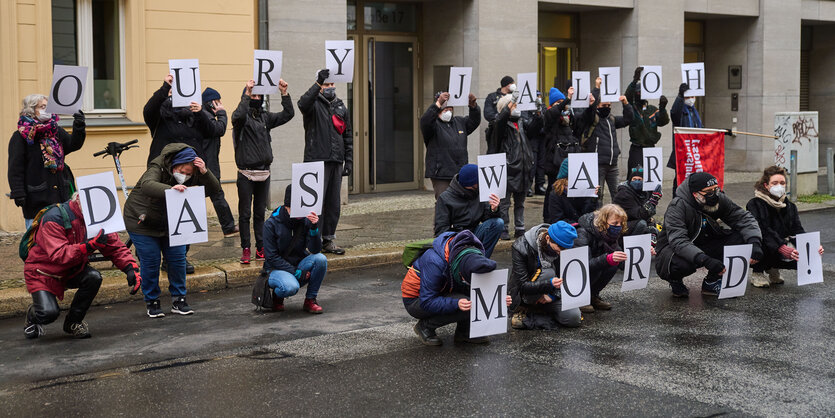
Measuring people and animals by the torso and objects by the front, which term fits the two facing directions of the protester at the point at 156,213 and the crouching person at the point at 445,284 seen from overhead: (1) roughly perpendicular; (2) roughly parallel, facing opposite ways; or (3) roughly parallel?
roughly parallel

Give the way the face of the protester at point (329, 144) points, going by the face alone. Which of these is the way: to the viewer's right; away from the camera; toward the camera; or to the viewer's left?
toward the camera

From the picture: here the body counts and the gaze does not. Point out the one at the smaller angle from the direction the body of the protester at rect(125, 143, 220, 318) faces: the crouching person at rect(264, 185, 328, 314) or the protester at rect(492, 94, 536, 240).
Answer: the crouching person

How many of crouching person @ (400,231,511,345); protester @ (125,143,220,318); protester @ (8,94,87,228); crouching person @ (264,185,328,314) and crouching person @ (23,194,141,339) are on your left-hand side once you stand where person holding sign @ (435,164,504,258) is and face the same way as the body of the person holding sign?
0

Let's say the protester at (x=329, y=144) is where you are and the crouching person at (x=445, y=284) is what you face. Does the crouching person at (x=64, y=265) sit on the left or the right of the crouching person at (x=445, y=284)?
right

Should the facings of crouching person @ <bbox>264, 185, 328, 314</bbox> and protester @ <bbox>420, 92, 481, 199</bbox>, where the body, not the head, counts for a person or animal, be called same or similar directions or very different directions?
same or similar directions

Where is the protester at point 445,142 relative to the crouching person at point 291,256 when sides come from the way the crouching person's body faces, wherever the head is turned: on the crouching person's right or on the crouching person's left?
on the crouching person's left

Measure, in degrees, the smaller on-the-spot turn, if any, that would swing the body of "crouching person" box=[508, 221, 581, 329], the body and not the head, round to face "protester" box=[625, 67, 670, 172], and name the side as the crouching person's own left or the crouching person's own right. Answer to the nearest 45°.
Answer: approximately 135° to the crouching person's own left

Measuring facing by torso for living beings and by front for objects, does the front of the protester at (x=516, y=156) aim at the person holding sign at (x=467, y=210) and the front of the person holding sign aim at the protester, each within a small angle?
no

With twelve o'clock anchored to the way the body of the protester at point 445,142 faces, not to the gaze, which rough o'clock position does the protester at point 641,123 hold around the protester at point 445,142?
the protester at point 641,123 is roughly at 9 o'clock from the protester at point 445,142.

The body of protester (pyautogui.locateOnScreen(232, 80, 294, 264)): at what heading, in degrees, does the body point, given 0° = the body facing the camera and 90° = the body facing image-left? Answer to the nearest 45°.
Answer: approximately 0°

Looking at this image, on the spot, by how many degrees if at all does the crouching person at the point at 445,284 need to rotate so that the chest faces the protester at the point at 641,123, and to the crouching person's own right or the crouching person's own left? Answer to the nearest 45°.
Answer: approximately 135° to the crouching person's own left

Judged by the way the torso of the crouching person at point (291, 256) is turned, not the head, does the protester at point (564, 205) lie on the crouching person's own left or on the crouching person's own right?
on the crouching person's own left

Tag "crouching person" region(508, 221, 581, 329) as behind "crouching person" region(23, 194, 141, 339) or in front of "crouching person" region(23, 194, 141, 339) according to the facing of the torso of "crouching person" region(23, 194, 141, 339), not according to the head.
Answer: in front

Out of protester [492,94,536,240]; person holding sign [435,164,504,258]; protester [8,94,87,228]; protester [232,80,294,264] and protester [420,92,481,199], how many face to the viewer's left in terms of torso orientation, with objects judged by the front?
0

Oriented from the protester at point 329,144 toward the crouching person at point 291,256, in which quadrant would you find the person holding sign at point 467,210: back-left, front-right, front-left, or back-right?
front-left

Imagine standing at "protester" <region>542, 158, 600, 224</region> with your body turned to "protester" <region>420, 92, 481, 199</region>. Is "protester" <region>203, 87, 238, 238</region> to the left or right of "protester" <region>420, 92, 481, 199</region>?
left

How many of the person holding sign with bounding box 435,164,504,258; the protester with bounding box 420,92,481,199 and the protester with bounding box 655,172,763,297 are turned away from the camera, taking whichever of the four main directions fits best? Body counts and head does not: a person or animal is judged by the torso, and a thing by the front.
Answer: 0

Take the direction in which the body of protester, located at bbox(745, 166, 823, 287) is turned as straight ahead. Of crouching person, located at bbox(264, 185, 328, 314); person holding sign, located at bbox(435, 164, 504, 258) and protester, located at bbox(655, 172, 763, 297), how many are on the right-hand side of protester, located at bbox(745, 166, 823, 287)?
3

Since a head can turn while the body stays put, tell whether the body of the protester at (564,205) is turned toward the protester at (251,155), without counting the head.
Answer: no

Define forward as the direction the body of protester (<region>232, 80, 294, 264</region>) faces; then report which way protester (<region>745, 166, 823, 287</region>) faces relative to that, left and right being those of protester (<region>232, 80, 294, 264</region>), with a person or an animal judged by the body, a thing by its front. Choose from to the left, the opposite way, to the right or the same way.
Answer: the same way
